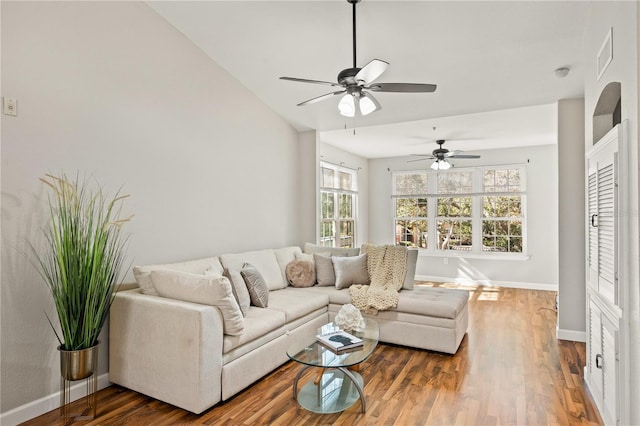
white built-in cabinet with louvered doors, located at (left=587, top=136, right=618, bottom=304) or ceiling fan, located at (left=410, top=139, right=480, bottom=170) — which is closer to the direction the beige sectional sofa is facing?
the white built-in cabinet with louvered doors

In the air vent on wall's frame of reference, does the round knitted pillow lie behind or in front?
in front

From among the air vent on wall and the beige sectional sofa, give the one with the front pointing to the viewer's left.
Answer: the air vent on wall

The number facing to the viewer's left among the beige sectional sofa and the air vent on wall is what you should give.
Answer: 1

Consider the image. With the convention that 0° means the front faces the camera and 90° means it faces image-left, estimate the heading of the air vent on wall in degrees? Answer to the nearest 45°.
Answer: approximately 90°

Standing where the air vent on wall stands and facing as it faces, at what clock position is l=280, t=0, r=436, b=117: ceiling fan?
The ceiling fan is roughly at 11 o'clock from the air vent on wall.

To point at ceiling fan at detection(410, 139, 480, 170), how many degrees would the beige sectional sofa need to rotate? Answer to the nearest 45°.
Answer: approximately 90° to its left

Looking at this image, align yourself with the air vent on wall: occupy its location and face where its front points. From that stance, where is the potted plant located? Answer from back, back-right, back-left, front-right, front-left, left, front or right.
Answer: front-left

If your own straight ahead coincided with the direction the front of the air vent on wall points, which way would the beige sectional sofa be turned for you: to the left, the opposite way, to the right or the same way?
the opposite way

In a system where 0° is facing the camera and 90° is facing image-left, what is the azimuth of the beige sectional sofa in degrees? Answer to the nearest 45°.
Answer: approximately 315°

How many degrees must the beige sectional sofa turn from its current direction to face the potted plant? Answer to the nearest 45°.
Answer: approximately 135° to its right
